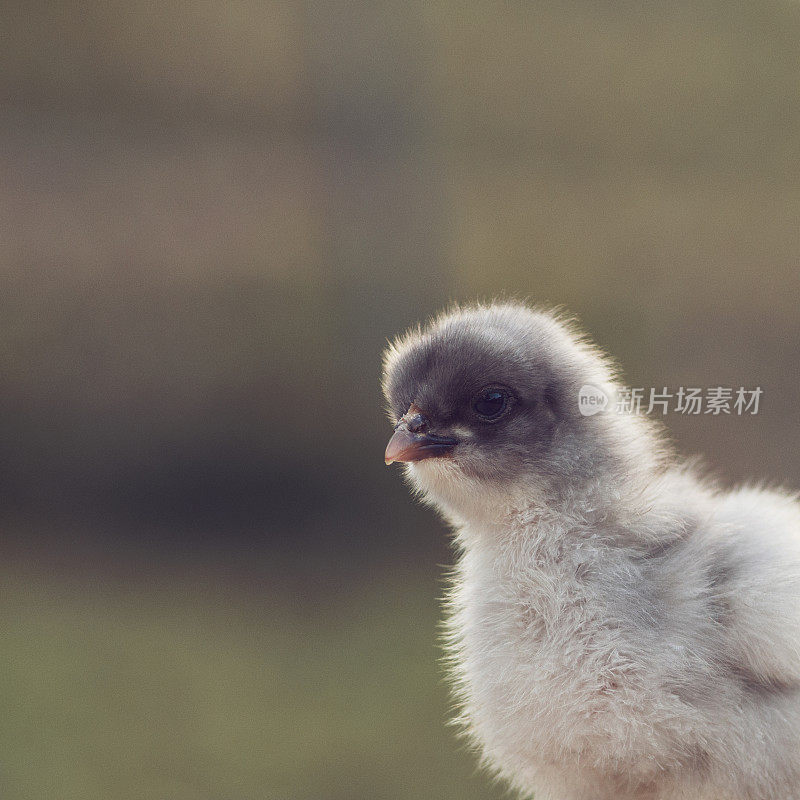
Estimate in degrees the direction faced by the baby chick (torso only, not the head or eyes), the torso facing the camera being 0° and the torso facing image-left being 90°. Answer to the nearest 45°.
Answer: approximately 45°
